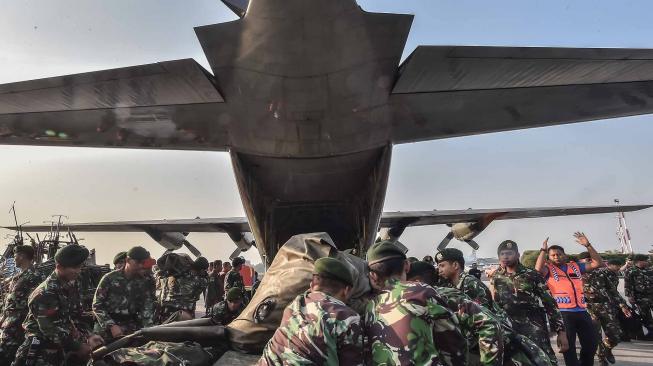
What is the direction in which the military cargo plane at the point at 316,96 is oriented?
away from the camera

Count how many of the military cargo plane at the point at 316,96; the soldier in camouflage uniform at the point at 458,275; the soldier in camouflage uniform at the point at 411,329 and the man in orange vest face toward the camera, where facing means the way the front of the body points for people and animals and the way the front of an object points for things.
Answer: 1

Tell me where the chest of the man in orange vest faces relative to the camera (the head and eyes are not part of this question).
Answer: toward the camera

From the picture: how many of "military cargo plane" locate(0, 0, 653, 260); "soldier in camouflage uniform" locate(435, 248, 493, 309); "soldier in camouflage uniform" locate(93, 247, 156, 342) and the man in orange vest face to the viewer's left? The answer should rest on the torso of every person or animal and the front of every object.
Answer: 1

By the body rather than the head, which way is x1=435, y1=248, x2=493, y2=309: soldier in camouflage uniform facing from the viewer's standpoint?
to the viewer's left

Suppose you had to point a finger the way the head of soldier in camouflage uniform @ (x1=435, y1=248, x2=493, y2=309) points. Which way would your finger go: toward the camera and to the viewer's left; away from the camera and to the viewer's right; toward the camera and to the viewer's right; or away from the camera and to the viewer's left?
toward the camera and to the viewer's left

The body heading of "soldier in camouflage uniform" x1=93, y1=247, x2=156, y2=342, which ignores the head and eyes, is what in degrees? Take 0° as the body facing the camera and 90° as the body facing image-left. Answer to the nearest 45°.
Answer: approximately 315°

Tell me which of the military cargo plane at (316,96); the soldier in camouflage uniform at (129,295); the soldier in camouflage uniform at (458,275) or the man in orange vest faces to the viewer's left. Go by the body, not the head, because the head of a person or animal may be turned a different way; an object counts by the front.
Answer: the soldier in camouflage uniform at (458,275)

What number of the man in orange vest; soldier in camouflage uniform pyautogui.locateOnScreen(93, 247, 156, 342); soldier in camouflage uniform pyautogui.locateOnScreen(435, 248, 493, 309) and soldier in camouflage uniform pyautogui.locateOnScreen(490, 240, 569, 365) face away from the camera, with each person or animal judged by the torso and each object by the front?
0

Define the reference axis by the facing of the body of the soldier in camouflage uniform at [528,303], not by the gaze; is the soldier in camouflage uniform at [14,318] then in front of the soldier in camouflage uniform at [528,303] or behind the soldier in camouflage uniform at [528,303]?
in front

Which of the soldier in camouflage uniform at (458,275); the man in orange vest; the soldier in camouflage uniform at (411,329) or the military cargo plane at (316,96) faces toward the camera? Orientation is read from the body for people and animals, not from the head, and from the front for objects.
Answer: the man in orange vest

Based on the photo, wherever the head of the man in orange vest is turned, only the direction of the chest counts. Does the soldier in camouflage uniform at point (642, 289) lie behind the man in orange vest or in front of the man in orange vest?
behind

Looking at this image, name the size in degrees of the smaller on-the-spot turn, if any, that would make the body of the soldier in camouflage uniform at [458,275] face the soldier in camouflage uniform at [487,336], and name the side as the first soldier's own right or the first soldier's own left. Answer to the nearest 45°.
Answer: approximately 90° to the first soldier's own left

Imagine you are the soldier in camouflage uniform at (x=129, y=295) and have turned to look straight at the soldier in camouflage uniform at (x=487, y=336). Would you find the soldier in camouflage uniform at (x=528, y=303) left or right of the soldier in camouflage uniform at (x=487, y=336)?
left
